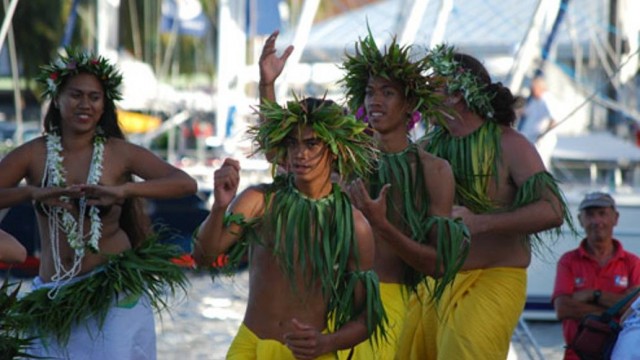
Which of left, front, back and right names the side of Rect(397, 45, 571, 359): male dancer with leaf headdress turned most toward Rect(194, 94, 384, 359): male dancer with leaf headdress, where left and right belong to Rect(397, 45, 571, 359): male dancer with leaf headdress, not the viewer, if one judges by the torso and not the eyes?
front

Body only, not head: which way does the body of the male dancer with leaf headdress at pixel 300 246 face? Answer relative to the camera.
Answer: toward the camera

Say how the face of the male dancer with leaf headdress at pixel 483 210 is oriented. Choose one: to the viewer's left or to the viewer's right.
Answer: to the viewer's left

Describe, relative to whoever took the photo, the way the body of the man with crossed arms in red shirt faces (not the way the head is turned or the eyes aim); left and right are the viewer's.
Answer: facing the viewer

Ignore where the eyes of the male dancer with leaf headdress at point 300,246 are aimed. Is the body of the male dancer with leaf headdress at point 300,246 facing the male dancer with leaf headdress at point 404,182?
no

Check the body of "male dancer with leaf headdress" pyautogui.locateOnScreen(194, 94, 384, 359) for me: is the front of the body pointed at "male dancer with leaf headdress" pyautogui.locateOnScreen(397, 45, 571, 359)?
no

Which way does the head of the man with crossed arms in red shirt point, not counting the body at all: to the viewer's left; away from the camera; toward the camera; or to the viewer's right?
toward the camera

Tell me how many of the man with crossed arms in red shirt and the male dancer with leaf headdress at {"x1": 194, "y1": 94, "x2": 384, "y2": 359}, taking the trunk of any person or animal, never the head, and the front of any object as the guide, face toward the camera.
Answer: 2

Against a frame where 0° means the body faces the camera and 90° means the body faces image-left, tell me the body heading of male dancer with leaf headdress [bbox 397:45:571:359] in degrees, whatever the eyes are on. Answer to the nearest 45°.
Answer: approximately 45°
